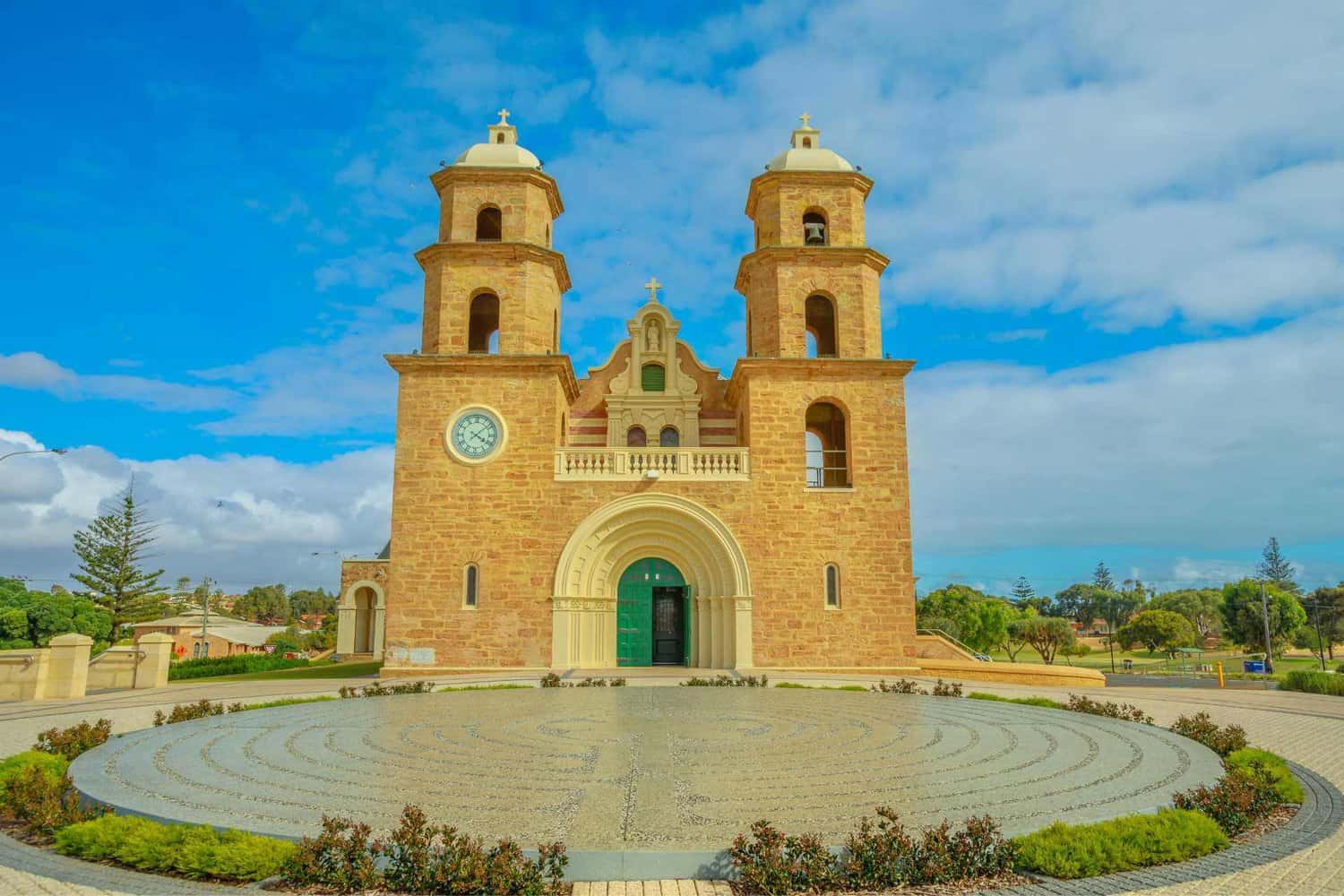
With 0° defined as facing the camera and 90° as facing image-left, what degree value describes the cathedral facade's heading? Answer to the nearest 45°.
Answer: approximately 0°

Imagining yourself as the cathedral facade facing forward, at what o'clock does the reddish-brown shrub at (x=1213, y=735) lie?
The reddish-brown shrub is roughly at 11 o'clock from the cathedral facade.

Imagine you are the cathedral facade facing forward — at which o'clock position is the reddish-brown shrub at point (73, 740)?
The reddish-brown shrub is roughly at 1 o'clock from the cathedral facade.

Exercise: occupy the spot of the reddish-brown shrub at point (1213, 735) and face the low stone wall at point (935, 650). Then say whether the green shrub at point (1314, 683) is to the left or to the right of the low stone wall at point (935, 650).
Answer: right

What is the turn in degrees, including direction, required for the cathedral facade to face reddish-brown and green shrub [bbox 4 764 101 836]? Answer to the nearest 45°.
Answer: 0° — it already faces it

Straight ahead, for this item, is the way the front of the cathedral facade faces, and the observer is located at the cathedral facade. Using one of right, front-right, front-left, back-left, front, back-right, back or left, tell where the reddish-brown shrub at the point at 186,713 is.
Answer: front-right

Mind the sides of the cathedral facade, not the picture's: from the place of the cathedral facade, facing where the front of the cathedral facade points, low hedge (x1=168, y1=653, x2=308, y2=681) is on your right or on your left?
on your right

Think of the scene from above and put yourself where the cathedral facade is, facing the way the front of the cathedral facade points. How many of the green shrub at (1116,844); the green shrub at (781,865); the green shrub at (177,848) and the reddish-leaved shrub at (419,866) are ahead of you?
4

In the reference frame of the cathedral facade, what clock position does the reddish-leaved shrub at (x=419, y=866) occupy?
The reddish-leaved shrub is roughly at 12 o'clock from the cathedral facade.

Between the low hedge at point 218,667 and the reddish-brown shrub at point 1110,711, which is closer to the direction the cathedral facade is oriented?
the reddish-brown shrub

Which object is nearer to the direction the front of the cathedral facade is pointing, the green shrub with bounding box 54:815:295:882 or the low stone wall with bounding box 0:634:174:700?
the green shrub

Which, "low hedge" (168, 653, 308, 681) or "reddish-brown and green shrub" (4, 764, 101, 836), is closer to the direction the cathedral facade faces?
the reddish-brown and green shrub
